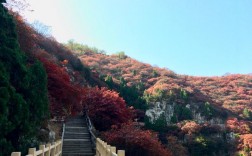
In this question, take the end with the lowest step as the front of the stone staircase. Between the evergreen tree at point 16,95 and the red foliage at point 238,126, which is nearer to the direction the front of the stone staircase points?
the evergreen tree

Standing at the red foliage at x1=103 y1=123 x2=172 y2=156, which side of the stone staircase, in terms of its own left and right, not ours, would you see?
left

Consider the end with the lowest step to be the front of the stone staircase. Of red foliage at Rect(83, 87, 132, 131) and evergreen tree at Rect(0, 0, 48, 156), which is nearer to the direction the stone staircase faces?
the evergreen tree

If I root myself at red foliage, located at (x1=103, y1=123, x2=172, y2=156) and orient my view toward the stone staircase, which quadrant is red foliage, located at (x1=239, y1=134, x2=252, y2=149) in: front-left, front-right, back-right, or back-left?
back-right

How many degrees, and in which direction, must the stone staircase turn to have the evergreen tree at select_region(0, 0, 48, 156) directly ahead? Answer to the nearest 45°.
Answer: approximately 45° to its right

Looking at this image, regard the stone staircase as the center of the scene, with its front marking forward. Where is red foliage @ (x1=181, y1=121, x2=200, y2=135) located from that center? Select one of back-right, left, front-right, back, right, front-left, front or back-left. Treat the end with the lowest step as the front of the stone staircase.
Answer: back-left

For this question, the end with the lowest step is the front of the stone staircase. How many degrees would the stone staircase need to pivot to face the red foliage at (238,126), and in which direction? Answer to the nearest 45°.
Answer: approximately 135° to its left

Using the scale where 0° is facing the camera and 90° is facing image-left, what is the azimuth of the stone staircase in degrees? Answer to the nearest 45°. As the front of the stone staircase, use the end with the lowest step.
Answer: approximately 0°
